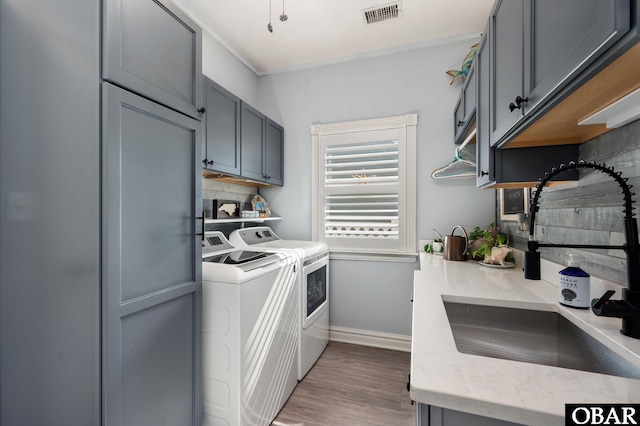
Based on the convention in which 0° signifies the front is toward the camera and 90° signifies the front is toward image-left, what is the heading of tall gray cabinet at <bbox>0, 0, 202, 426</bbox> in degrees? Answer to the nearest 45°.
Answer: approximately 315°

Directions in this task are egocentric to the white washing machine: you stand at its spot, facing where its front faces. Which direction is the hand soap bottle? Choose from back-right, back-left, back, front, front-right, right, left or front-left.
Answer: front

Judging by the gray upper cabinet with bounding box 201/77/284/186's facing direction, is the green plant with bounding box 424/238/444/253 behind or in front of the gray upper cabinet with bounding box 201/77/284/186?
in front

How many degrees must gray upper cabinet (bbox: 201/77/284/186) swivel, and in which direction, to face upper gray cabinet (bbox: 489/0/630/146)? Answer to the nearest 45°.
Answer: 0° — it already faces it

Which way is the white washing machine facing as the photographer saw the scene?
facing the viewer and to the right of the viewer

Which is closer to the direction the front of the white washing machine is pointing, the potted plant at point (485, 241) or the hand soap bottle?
the hand soap bottle

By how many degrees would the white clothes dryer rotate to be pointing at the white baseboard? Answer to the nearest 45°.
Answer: approximately 45° to its left

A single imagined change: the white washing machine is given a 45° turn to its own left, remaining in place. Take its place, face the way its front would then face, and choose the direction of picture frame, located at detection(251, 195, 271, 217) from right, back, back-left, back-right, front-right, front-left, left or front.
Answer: left

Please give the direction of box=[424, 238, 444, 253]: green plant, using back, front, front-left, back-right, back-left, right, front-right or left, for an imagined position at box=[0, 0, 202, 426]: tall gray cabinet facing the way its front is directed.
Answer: front-left

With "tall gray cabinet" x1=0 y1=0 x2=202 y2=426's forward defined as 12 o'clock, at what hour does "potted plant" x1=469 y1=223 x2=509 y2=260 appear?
The potted plant is roughly at 11 o'clock from the tall gray cabinet.

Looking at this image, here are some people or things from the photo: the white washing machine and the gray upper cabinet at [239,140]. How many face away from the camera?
0
